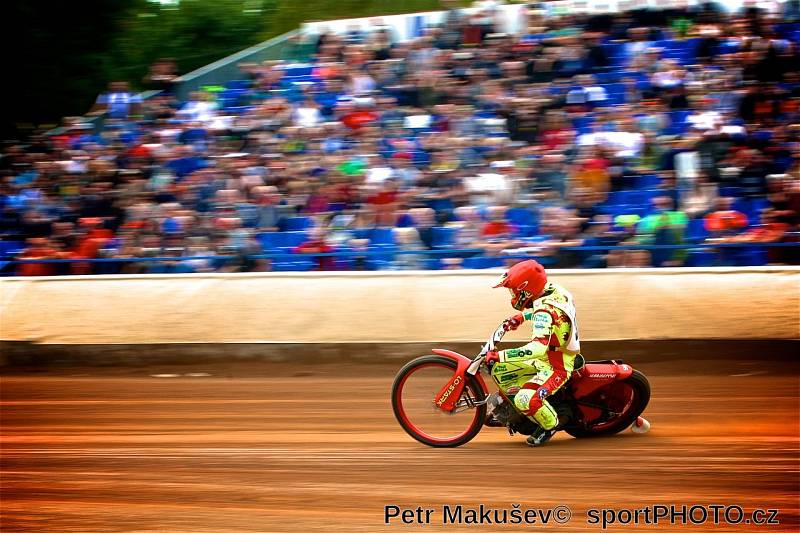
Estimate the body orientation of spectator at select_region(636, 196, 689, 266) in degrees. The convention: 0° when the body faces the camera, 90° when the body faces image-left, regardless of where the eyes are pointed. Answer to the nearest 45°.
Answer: approximately 0°

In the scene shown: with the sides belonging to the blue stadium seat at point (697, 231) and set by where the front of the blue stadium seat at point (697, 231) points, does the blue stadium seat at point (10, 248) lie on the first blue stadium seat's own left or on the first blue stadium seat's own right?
on the first blue stadium seat's own right

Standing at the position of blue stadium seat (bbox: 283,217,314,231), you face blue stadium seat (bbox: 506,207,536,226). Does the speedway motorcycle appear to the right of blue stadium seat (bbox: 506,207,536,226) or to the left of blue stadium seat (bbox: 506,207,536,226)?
right

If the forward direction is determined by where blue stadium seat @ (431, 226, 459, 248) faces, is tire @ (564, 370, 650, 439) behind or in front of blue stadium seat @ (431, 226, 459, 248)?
in front

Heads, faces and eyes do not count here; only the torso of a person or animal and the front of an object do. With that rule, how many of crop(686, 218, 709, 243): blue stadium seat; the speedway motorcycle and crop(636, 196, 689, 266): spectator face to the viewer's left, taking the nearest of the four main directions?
1

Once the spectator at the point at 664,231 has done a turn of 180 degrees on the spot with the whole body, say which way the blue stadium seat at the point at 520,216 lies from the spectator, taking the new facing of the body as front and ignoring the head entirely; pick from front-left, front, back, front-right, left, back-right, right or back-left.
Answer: left

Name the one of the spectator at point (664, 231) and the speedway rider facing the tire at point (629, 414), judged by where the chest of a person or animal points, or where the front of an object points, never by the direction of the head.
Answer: the spectator

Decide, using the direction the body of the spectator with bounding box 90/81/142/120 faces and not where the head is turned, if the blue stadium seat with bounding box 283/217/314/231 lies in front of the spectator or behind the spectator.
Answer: in front

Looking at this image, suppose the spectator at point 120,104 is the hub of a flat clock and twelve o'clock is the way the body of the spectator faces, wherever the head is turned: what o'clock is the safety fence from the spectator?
The safety fence is roughly at 11 o'clock from the spectator.

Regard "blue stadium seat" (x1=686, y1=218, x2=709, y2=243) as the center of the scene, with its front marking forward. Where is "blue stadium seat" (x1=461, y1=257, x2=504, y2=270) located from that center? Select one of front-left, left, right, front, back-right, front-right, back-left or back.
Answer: right

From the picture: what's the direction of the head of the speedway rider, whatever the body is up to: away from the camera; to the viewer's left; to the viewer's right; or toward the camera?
to the viewer's left

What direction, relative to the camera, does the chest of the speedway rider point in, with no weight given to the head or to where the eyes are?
to the viewer's left

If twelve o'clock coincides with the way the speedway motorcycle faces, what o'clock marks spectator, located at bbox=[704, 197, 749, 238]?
The spectator is roughly at 4 o'clock from the speedway motorcycle.

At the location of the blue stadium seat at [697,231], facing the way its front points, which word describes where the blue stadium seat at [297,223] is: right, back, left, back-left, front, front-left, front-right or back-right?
right

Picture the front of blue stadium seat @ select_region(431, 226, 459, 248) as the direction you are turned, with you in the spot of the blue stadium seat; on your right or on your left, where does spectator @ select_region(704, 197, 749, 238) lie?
on your left
